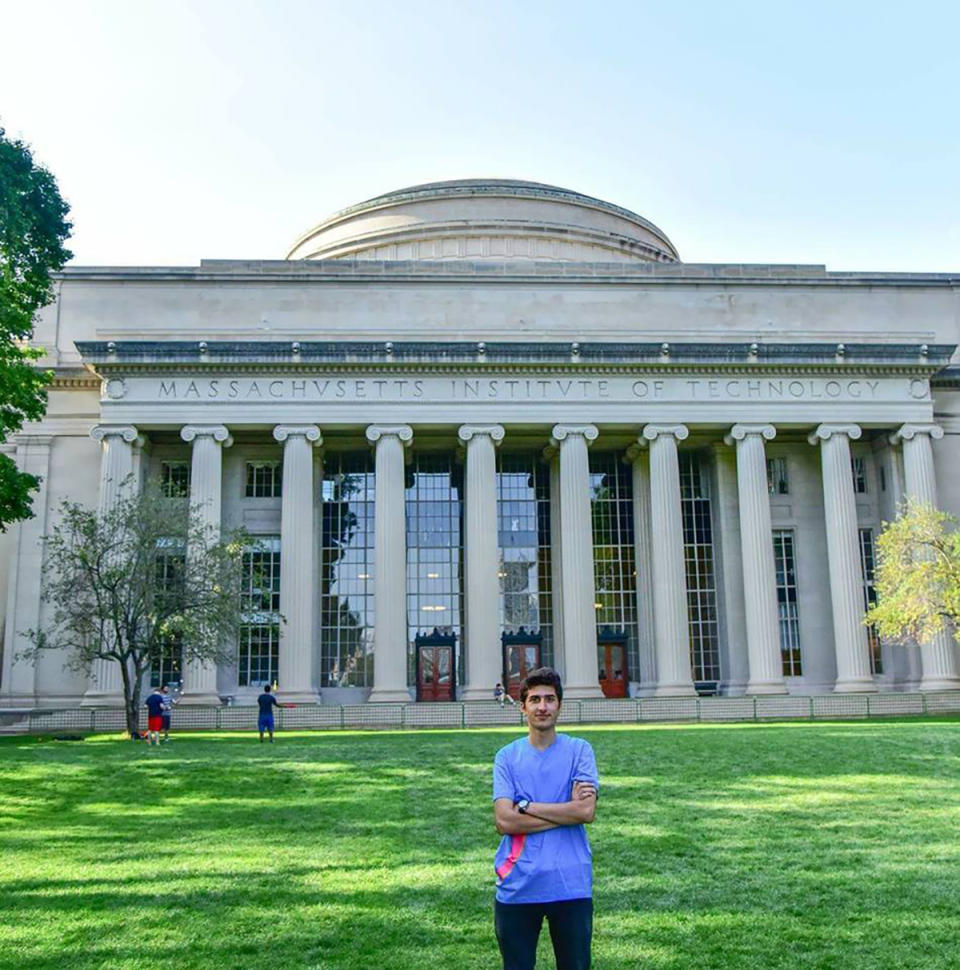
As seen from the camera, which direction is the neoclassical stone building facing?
toward the camera

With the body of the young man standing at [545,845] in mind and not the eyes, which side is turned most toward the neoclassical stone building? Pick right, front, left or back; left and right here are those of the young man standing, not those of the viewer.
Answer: back

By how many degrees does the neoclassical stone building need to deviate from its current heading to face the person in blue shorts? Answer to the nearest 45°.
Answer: approximately 45° to its right

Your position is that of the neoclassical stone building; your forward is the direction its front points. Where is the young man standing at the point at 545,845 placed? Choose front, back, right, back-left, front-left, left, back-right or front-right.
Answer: front

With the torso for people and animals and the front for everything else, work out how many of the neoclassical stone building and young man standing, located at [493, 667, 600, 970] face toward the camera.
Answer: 2

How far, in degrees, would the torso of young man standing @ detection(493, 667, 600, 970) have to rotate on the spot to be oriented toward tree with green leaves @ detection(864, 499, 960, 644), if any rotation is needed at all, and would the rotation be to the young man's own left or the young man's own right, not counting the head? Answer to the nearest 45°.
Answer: approximately 135° to the young man's own left

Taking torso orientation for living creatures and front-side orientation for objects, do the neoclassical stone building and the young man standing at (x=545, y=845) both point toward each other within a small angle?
no

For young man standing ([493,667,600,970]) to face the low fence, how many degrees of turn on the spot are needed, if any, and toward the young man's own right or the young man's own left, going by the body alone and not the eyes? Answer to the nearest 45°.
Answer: approximately 180°

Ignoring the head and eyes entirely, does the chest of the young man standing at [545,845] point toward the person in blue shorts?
no

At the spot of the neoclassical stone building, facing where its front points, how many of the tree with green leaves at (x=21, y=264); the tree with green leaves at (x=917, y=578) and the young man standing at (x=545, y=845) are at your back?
0

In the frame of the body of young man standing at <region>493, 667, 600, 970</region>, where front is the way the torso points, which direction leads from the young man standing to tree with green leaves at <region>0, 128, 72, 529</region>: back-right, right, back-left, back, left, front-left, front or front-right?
back-right

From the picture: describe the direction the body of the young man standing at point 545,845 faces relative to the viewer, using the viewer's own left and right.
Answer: facing the viewer

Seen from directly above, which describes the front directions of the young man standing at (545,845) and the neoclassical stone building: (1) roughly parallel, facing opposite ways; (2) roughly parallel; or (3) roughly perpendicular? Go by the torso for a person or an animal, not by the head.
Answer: roughly parallel

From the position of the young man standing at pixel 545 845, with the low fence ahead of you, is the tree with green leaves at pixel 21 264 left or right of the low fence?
left

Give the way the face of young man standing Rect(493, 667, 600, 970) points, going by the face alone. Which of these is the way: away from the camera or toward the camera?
toward the camera
